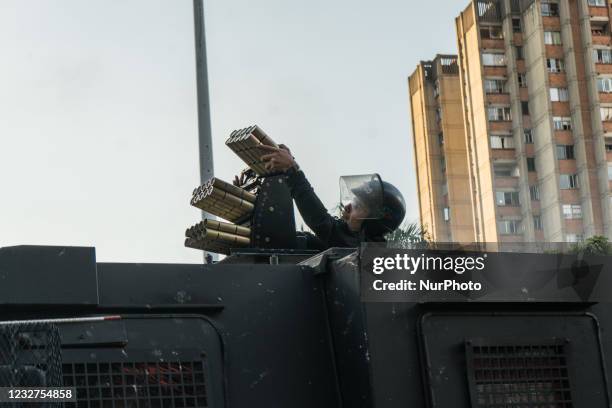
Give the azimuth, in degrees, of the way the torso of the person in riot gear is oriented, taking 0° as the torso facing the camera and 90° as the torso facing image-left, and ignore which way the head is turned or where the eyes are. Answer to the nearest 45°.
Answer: approximately 90°

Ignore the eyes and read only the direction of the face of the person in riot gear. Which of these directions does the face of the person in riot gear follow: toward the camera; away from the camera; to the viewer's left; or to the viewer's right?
to the viewer's left

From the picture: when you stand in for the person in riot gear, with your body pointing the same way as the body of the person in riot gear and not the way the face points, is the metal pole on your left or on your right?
on your right
